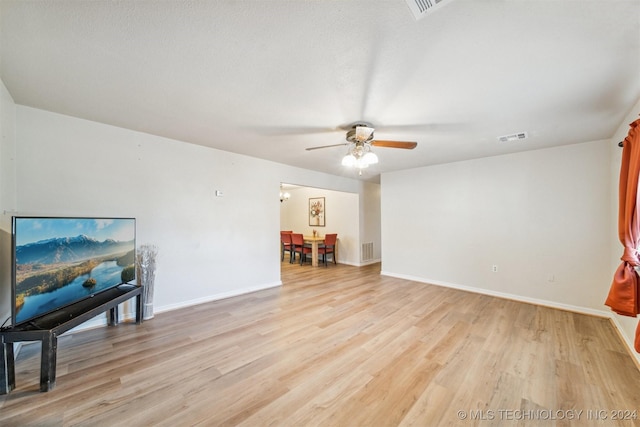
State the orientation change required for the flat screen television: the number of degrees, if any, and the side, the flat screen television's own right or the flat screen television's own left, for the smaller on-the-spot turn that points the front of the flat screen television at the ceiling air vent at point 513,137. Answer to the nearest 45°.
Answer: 0° — it already faces it

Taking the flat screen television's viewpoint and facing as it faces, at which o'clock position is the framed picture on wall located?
The framed picture on wall is roughly at 10 o'clock from the flat screen television.

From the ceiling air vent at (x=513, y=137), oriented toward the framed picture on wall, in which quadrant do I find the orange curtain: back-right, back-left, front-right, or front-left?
back-left

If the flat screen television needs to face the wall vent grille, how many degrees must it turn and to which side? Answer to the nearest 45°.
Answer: approximately 45° to its left

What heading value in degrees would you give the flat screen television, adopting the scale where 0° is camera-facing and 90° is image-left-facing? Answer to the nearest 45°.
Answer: approximately 315°

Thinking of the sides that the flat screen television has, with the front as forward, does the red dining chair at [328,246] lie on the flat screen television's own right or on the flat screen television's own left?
on the flat screen television's own left

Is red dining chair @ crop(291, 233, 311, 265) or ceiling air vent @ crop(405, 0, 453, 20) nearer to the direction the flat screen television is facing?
the ceiling air vent

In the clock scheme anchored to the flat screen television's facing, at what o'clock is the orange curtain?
The orange curtain is roughly at 12 o'clock from the flat screen television.
